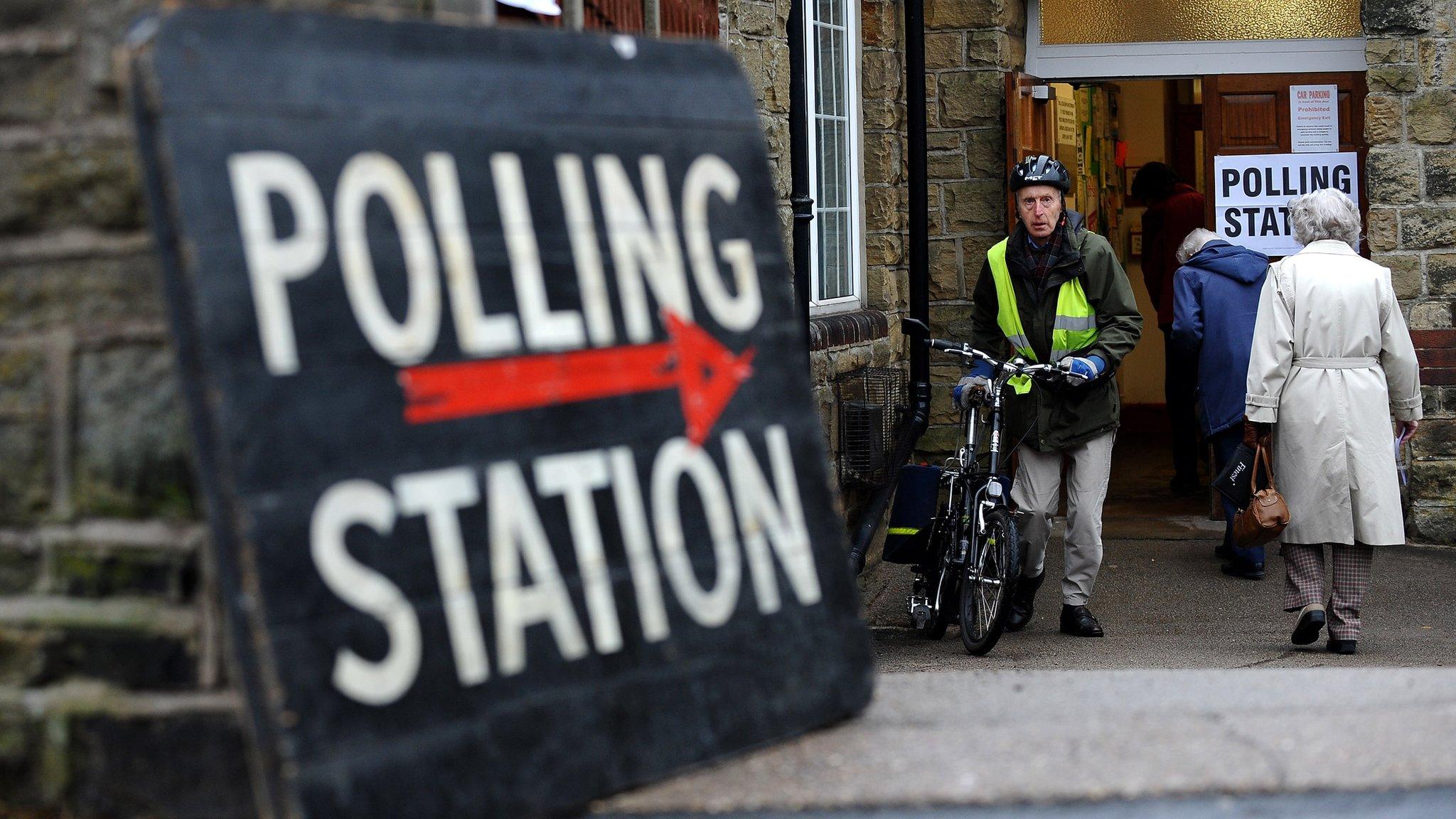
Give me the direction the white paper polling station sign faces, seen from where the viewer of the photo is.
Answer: facing the viewer

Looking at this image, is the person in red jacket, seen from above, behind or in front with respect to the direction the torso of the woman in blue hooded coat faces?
in front

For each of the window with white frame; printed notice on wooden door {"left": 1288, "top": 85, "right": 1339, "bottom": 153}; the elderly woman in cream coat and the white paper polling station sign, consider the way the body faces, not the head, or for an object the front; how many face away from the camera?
1

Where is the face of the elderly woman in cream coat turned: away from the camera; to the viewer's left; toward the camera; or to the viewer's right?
away from the camera

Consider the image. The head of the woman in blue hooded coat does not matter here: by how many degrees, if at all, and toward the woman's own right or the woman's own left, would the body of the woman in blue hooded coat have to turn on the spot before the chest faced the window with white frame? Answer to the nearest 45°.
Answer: approximately 45° to the woman's own left

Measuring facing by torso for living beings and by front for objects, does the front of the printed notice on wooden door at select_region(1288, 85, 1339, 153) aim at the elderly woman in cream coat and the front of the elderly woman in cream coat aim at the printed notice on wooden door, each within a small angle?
yes

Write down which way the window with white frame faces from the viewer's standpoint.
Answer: facing the viewer and to the right of the viewer

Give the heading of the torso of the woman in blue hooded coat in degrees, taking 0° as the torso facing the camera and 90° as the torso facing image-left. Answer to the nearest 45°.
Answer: approximately 135°

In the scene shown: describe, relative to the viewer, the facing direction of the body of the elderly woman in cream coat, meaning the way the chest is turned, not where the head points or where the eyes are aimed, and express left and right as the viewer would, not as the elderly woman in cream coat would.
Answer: facing away from the viewer

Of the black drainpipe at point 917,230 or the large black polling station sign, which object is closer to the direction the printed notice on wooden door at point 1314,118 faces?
the large black polling station sign

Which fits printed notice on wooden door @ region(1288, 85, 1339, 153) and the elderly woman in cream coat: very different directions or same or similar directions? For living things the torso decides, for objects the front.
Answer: very different directions

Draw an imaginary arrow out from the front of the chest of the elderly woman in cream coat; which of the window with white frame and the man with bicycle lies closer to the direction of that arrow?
the window with white frame
